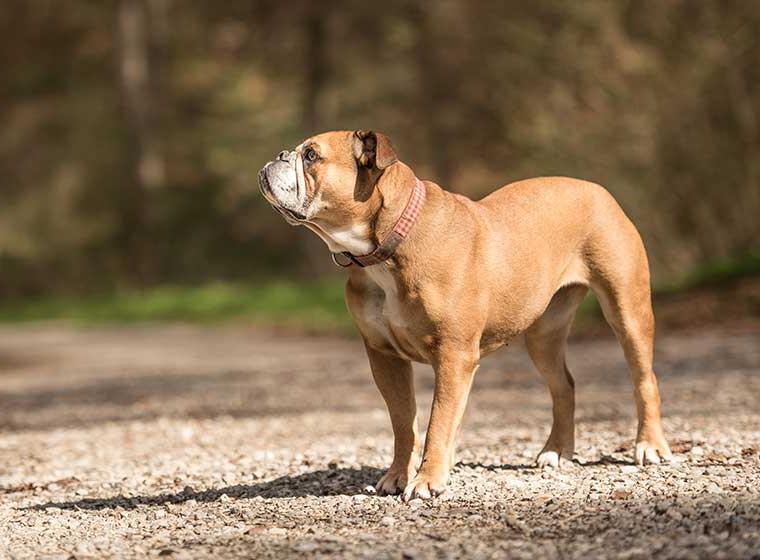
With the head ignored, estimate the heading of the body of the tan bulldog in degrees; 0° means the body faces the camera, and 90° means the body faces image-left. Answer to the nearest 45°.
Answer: approximately 45°

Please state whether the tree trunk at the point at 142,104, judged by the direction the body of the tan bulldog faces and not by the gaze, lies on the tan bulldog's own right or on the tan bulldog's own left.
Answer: on the tan bulldog's own right
